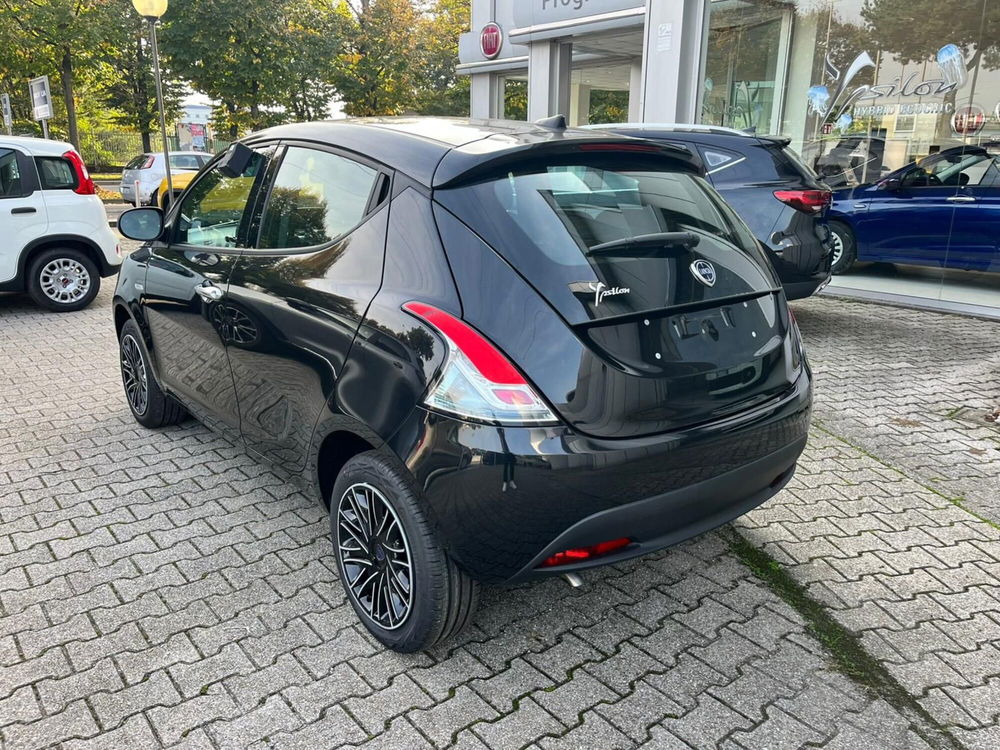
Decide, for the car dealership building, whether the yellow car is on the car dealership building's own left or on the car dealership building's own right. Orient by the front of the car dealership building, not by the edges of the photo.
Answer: on the car dealership building's own right

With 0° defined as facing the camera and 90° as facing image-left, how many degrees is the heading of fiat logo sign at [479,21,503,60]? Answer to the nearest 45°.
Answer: approximately 45°

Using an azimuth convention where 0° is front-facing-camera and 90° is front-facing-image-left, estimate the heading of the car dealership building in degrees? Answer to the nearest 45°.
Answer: approximately 45°

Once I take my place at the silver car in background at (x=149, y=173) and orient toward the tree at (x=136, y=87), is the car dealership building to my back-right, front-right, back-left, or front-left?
back-right

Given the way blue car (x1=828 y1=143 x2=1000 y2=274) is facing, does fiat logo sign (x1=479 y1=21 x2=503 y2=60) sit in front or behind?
in front

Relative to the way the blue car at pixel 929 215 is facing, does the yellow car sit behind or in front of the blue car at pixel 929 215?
in front

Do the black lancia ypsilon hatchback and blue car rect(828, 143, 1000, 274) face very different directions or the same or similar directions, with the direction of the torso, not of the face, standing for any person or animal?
same or similar directions

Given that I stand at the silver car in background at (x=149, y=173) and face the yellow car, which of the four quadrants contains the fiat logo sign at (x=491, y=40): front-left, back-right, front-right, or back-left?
front-left

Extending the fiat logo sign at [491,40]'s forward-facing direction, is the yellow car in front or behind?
in front

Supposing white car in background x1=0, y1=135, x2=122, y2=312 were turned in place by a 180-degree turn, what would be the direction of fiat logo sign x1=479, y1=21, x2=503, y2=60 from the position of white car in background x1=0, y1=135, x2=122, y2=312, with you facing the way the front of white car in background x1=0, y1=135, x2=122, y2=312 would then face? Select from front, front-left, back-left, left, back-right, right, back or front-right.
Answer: front-left

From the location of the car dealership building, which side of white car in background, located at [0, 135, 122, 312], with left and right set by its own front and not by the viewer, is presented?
back

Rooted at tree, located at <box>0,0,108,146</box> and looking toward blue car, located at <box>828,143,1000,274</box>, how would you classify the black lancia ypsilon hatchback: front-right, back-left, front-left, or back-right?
front-right

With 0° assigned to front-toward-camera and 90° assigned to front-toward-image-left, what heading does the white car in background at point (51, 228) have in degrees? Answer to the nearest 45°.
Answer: approximately 90°
